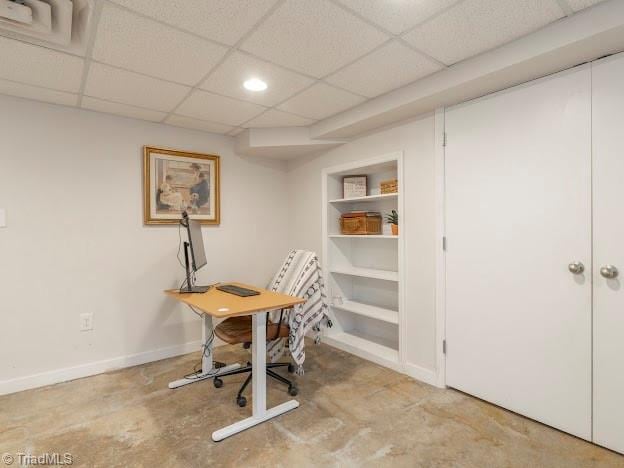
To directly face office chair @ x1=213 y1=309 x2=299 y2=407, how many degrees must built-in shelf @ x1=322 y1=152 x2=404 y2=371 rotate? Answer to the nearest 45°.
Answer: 0° — it already faces it

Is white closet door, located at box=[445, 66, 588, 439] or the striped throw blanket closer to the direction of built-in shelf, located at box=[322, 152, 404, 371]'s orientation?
the striped throw blanket

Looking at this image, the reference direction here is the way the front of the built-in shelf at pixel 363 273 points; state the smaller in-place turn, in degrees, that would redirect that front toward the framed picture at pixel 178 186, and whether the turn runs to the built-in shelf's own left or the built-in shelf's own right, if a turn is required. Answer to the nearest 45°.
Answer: approximately 45° to the built-in shelf's own right

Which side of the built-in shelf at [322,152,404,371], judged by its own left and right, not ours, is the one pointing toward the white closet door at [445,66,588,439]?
left

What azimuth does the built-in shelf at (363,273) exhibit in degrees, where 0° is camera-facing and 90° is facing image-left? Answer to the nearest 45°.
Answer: approximately 45°

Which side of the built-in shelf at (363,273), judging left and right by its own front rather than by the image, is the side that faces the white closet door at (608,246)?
left
